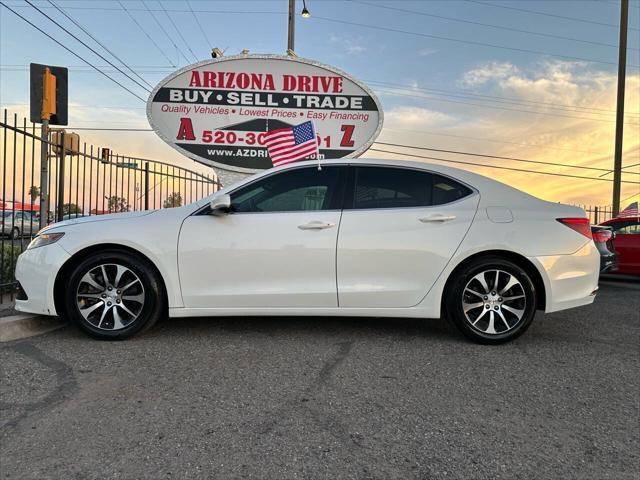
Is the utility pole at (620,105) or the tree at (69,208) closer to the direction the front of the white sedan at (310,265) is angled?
the tree

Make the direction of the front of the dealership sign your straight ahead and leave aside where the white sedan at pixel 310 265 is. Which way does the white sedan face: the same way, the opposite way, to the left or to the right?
to the right

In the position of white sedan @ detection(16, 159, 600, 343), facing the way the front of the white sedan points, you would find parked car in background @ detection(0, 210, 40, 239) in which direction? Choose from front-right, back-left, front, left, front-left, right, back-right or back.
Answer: front-right

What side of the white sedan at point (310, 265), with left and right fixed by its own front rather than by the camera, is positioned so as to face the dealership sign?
right

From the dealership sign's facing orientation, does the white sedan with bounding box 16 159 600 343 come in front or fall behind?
in front

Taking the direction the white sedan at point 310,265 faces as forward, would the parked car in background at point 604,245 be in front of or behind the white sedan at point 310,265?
behind

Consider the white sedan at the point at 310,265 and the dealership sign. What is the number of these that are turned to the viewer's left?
1

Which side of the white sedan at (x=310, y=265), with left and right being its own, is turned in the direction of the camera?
left

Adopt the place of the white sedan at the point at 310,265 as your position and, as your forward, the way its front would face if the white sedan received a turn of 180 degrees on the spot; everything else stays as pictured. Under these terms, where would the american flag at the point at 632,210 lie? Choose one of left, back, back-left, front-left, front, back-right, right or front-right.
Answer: front-left

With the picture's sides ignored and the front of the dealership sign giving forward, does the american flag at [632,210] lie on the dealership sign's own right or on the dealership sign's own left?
on the dealership sign's own left

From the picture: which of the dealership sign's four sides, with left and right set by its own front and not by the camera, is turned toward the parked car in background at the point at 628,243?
left

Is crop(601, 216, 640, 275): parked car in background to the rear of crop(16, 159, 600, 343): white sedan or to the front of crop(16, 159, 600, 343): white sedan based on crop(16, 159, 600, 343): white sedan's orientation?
to the rear

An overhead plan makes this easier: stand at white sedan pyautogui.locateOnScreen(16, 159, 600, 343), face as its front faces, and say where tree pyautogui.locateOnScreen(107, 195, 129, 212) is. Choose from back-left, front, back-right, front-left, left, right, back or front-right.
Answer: front-right

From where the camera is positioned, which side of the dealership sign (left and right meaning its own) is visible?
front
